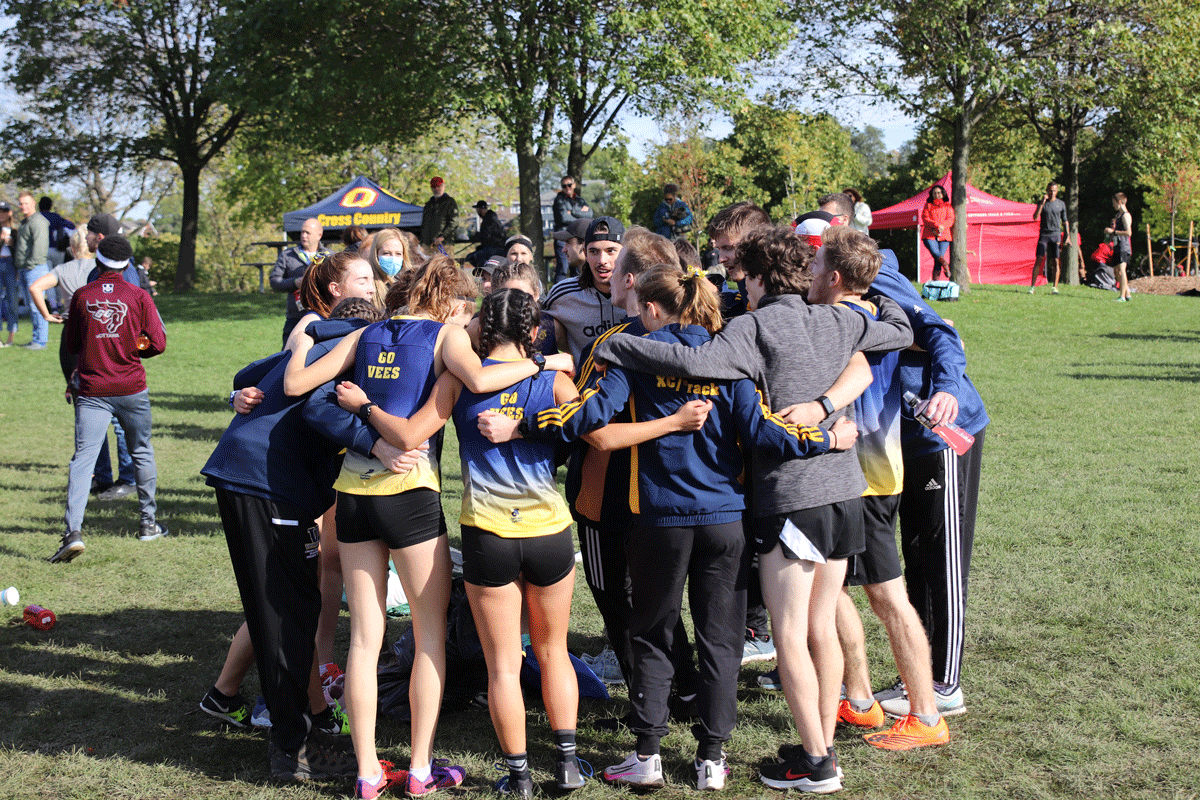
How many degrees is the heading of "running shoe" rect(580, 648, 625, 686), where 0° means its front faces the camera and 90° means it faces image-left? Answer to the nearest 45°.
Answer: approximately 315°

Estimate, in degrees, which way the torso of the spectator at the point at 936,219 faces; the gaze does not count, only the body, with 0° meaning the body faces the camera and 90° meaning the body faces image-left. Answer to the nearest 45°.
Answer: approximately 0°

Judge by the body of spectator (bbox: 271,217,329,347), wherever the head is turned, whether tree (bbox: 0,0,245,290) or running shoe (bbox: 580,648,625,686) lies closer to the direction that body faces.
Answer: the running shoe

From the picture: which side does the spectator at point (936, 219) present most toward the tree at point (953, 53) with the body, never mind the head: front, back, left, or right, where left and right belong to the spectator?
left

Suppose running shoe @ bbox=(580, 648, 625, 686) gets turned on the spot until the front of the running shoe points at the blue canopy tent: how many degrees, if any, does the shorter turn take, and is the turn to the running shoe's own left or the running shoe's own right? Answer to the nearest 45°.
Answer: approximately 135° to the running shoe's own left

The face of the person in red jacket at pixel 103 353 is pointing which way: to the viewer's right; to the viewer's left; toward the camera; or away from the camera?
away from the camera

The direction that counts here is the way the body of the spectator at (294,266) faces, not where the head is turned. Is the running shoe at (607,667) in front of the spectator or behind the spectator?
in front

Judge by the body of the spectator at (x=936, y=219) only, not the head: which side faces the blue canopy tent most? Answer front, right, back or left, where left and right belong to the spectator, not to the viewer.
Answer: right

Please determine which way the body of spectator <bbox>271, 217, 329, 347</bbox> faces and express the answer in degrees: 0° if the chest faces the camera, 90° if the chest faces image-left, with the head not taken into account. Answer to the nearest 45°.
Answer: approximately 315°
